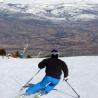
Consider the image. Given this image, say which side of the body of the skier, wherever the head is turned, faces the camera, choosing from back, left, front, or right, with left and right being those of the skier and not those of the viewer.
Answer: back
